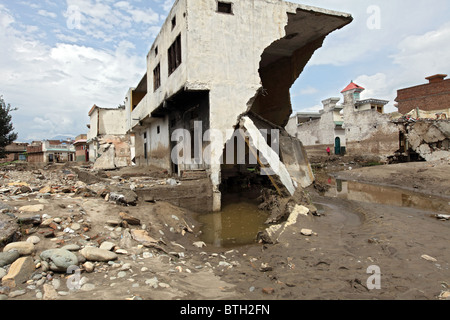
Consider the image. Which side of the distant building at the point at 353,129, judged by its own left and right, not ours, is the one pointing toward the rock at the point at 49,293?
front

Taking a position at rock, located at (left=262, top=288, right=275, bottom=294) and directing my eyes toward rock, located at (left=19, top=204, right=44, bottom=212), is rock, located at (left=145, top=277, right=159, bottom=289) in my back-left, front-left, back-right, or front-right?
front-left

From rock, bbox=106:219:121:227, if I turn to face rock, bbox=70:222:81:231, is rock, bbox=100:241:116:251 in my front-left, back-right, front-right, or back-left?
front-left

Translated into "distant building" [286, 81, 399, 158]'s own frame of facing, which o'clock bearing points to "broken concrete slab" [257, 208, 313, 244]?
The broken concrete slab is roughly at 12 o'clock from the distant building.

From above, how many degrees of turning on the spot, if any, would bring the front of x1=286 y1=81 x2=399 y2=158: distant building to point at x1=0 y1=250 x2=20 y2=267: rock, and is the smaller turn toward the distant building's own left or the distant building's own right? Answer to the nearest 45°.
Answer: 0° — it already faces it

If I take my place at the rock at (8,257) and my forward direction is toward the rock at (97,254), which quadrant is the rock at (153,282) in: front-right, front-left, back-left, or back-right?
front-right

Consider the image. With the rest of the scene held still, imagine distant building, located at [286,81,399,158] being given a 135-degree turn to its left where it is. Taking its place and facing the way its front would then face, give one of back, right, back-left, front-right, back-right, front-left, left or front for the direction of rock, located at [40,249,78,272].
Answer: back-right

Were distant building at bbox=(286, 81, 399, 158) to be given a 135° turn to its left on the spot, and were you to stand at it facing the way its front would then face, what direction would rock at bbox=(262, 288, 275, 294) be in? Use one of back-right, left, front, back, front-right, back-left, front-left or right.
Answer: back-right

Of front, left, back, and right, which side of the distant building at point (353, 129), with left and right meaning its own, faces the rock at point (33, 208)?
front

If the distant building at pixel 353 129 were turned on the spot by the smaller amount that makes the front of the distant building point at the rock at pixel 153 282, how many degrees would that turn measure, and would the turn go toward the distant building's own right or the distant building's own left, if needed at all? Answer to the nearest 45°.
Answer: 0° — it already faces it

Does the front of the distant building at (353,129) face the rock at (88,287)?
yes

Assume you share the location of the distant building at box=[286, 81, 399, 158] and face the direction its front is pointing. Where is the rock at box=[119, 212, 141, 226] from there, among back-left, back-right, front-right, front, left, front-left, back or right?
front

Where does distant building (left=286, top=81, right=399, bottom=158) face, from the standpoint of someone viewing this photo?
facing the viewer

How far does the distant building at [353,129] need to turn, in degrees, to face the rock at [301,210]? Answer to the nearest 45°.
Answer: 0° — it already faces it

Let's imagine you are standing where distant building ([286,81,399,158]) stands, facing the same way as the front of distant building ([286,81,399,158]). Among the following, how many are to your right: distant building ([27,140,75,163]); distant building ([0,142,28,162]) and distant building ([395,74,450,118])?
2
